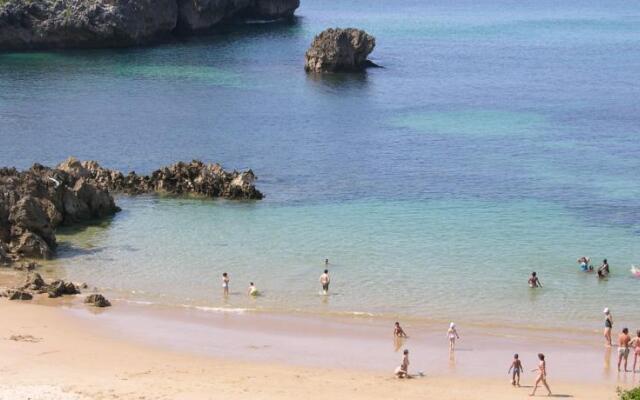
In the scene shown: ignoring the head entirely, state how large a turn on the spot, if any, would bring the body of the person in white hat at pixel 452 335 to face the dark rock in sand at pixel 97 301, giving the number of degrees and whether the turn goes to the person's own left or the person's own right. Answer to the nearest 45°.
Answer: approximately 90° to the person's own left

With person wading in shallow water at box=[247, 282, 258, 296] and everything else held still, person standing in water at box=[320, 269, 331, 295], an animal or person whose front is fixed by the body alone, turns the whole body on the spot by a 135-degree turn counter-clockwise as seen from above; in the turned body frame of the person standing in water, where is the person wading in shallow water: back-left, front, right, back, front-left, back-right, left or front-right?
front-right

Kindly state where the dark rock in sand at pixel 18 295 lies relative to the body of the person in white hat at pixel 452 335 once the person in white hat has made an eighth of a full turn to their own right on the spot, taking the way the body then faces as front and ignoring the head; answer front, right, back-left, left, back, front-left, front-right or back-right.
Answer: back-left

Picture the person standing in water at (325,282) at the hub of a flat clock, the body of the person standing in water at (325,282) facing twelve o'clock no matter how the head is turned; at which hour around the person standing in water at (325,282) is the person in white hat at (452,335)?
the person in white hat at (452,335) is roughly at 5 o'clock from the person standing in water at (325,282).

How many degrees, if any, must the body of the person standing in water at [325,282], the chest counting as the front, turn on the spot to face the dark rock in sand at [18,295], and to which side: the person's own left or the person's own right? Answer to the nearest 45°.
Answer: approximately 90° to the person's own left

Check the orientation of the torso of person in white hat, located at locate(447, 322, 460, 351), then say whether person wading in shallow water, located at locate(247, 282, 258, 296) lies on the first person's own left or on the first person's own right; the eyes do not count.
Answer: on the first person's own left

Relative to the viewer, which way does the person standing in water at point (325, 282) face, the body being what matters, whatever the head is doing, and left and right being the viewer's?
facing away from the viewer

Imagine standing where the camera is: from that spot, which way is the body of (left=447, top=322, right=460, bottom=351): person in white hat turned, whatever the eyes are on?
away from the camera
